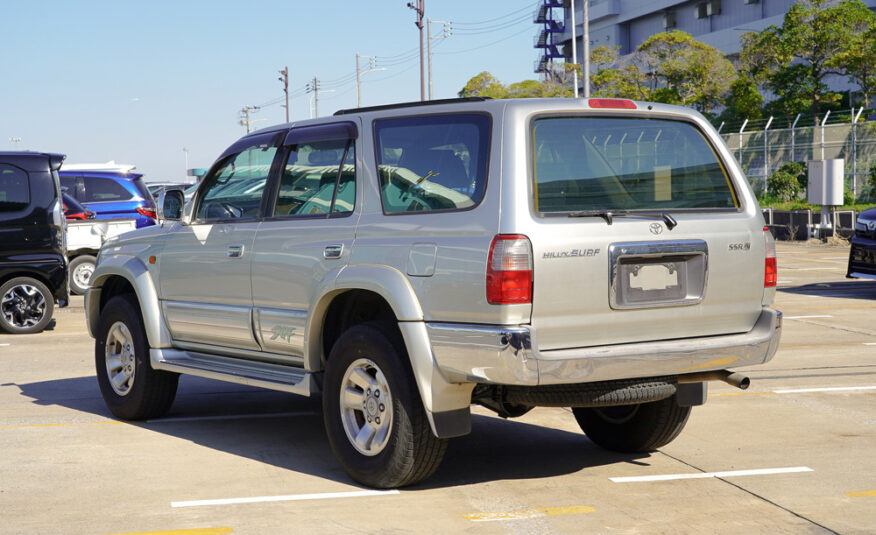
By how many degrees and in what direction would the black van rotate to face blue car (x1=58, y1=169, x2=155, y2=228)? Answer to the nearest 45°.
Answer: approximately 90° to its right

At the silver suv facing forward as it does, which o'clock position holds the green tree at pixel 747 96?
The green tree is roughly at 2 o'clock from the silver suv.

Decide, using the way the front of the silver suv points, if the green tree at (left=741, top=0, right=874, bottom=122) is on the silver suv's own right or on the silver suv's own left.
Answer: on the silver suv's own right

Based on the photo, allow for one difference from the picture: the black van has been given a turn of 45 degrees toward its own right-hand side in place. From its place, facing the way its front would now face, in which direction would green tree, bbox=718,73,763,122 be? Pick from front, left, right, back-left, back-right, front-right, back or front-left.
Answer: right

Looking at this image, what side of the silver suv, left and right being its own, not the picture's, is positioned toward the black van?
front

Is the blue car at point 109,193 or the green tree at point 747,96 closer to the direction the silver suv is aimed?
the blue car

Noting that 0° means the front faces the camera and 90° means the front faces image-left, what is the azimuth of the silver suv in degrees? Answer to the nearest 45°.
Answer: approximately 135°

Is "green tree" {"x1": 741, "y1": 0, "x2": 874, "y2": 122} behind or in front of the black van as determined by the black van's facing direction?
behind

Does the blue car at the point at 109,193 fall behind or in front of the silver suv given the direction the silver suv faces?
in front

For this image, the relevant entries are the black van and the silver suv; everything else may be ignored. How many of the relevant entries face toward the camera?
0

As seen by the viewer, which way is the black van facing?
to the viewer's left
